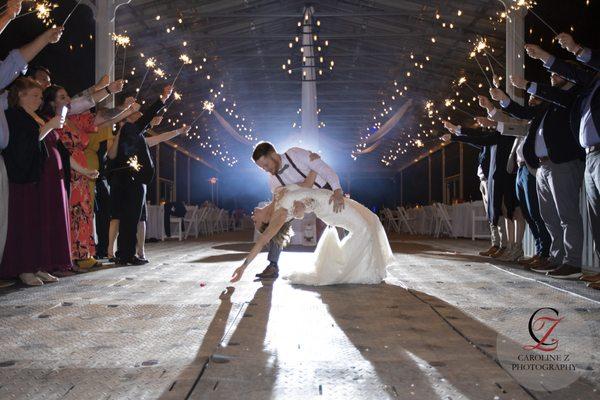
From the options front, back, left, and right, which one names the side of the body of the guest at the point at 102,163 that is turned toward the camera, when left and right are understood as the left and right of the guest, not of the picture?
right

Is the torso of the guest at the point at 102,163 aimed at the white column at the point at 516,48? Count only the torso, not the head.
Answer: yes

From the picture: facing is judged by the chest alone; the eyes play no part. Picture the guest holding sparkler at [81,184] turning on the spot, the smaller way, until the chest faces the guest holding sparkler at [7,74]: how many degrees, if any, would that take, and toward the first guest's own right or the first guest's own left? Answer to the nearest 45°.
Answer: approximately 90° to the first guest's own right

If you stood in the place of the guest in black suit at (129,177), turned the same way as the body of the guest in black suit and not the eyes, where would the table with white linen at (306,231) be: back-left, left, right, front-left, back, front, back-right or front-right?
front-left

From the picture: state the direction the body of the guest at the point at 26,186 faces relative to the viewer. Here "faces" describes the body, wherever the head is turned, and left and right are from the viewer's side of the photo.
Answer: facing to the right of the viewer

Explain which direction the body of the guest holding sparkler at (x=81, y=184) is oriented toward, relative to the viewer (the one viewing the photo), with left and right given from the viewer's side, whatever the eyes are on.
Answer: facing to the right of the viewer

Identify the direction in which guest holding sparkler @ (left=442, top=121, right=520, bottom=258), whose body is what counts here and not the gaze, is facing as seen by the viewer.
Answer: to the viewer's left

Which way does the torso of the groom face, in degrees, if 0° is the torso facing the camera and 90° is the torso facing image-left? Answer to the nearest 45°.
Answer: approximately 45°

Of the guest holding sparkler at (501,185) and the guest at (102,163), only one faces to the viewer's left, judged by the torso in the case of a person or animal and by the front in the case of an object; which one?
the guest holding sparkler

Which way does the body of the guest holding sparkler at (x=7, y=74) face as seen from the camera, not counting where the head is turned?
to the viewer's right

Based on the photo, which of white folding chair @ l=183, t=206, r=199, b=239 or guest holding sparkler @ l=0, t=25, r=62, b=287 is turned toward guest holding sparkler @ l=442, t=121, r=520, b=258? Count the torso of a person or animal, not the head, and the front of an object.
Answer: guest holding sparkler @ l=0, t=25, r=62, b=287

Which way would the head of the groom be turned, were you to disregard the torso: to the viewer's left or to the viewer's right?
to the viewer's left

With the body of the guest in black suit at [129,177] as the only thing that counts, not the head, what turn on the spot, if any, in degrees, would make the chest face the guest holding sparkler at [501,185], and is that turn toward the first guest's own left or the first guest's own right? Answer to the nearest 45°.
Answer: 0° — they already face them

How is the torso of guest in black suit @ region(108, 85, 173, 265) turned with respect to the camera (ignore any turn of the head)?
to the viewer's right
